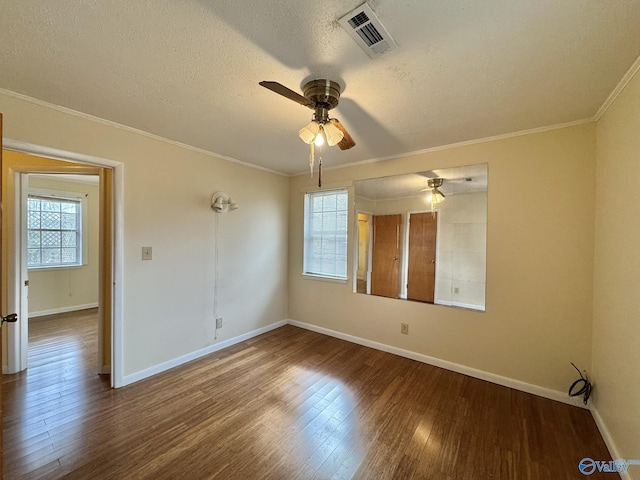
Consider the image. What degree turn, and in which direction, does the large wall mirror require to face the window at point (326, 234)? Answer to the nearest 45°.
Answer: approximately 45° to its right

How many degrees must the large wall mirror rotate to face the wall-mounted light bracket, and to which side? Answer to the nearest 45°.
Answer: approximately 45° to its right

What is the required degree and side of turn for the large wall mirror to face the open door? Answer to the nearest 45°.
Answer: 0° — it already faces it

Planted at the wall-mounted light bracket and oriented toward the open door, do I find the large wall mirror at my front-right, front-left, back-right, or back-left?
back-left

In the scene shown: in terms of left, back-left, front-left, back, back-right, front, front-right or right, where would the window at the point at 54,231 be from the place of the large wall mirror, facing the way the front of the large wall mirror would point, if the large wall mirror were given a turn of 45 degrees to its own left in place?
right

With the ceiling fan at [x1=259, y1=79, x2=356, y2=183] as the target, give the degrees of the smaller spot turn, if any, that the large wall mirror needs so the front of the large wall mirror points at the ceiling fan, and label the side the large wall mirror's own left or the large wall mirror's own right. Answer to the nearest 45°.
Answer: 0° — it already faces it

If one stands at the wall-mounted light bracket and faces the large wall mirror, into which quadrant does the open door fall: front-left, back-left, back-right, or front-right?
back-right

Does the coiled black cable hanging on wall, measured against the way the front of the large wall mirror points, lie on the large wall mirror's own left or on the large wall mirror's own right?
on the large wall mirror's own left

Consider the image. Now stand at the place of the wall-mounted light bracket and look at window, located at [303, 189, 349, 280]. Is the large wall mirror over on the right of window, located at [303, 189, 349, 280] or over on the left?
right

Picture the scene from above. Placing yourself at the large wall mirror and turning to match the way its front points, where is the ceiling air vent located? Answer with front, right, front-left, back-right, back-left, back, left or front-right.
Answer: front-left

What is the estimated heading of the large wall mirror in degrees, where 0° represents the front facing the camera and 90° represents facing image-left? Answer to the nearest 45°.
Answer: approximately 45°
